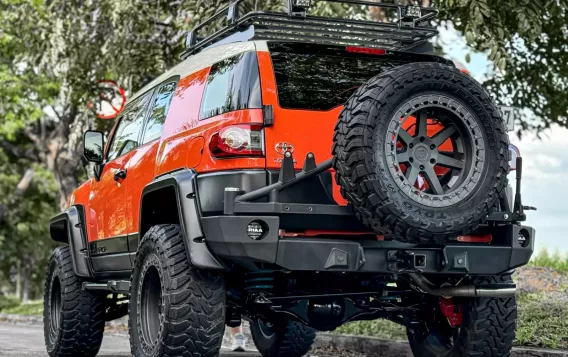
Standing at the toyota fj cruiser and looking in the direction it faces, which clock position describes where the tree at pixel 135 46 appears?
The tree is roughly at 1 o'clock from the toyota fj cruiser.

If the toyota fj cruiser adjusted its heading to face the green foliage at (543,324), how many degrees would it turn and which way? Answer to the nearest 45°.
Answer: approximately 90° to its right

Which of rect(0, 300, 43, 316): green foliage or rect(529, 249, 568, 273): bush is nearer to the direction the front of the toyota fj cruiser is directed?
the green foliage

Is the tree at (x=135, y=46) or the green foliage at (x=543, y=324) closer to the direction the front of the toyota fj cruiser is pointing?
the tree

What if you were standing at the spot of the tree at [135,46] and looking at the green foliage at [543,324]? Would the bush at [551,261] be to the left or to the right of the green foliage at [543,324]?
left

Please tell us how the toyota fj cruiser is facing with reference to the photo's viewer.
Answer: facing away from the viewer and to the left of the viewer
